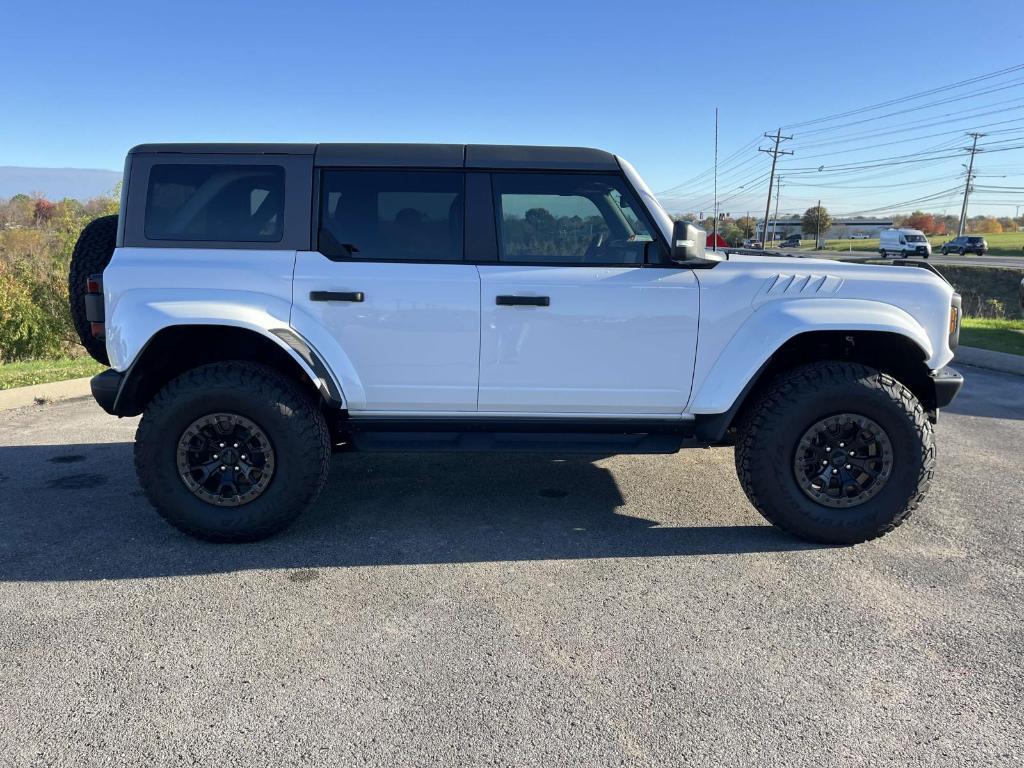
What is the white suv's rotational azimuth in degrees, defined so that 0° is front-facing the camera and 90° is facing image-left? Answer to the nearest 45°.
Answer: approximately 270°
